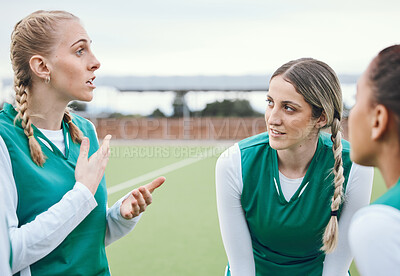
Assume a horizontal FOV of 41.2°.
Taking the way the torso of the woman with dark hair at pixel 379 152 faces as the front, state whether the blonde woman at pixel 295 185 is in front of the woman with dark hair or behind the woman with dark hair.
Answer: in front

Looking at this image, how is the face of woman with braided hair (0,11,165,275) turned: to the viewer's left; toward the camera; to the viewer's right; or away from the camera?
to the viewer's right

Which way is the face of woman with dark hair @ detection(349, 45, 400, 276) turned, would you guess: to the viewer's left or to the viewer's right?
to the viewer's left

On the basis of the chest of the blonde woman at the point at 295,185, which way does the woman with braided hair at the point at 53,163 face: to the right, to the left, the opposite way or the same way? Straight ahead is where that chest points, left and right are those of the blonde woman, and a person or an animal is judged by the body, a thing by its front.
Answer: to the left

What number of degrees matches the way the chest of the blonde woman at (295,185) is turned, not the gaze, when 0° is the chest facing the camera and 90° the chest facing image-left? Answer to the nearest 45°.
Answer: approximately 0°

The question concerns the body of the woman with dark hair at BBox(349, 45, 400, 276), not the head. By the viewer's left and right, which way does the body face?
facing away from the viewer and to the left of the viewer

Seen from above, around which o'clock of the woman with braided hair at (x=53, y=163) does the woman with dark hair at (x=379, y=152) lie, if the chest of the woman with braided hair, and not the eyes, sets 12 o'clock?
The woman with dark hair is roughly at 12 o'clock from the woman with braided hair.

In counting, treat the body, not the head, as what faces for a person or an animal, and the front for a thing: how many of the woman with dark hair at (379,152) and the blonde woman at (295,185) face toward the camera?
1

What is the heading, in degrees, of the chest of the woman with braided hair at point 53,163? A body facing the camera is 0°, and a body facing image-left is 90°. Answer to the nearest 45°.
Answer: approximately 315°
